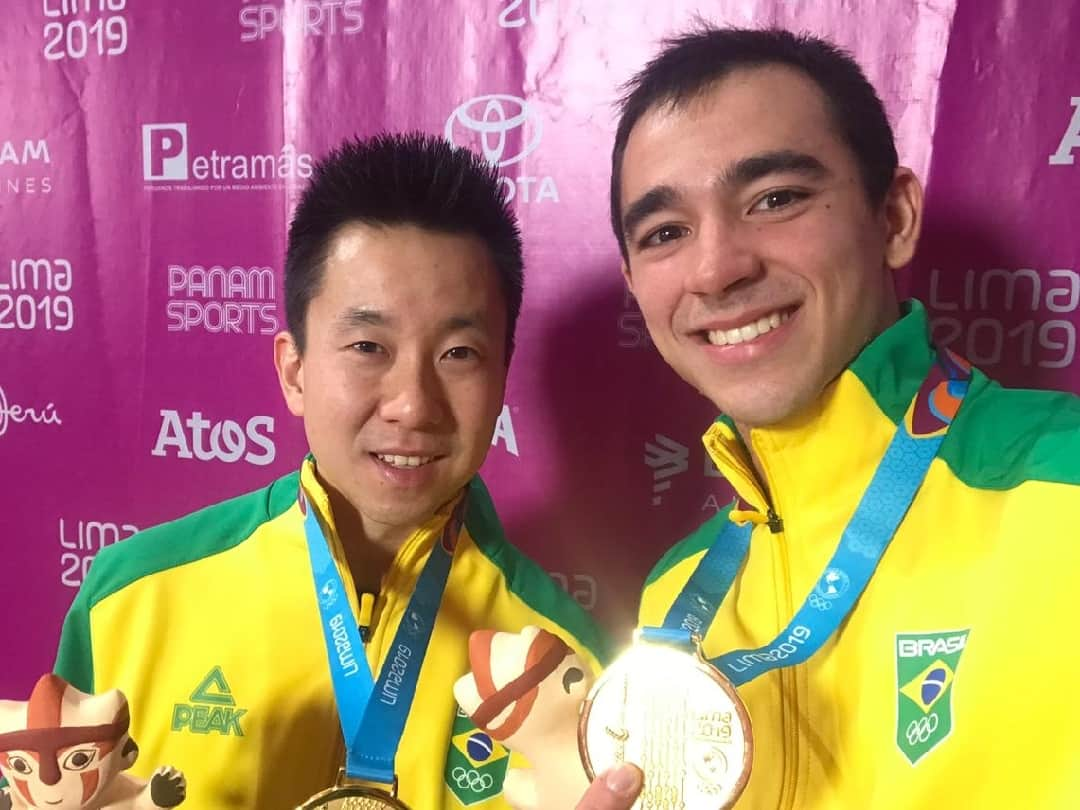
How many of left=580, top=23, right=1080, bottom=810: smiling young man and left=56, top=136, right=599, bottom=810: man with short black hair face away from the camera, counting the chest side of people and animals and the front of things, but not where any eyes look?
0

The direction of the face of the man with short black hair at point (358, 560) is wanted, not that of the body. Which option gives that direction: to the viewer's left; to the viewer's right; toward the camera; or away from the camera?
toward the camera

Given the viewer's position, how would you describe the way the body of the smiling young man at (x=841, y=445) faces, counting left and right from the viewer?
facing the viewer and to the left of the viewer

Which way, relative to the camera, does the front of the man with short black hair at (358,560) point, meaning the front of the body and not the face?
toward the camera
